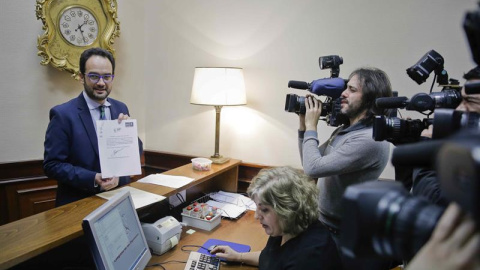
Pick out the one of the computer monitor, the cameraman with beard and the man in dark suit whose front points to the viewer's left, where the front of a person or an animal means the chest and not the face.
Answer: the cameraman with beard

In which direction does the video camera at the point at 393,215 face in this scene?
to the viewer's left

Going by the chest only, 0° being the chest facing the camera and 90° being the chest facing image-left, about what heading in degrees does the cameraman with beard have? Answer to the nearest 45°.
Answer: approximately 90°

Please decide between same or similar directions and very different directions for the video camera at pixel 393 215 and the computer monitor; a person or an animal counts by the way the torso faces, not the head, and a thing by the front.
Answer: very different directions

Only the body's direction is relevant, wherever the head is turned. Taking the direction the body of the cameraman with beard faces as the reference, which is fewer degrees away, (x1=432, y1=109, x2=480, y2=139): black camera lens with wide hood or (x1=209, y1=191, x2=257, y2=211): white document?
the white document

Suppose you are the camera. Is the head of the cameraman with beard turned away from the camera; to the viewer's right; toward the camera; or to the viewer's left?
to the viewer's left

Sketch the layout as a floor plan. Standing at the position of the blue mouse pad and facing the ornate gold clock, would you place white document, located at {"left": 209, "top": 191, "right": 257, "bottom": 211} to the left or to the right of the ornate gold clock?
right

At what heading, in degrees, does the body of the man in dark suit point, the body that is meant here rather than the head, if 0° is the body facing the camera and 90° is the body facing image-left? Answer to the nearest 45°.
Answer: approximately 315°

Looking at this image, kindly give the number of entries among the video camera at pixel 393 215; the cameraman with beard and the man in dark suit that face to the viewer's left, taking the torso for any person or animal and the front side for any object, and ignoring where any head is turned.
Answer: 2

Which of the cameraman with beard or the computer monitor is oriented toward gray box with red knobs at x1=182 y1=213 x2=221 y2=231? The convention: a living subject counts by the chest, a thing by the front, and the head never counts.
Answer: the cameraman with beard

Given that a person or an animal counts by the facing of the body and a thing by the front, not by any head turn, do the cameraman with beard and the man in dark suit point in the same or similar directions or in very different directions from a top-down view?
very different directions

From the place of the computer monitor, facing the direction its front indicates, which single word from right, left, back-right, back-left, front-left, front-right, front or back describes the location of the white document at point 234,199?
left
